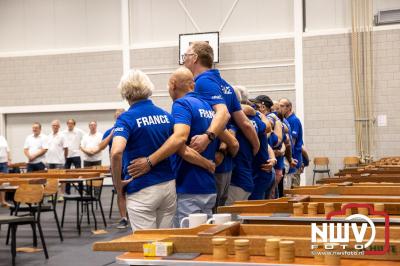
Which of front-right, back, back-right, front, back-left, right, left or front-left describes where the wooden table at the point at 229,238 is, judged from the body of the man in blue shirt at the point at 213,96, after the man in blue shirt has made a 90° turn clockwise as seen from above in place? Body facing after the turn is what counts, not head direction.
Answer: back-right

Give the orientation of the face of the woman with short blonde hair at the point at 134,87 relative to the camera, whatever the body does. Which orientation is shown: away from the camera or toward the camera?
away from the camera

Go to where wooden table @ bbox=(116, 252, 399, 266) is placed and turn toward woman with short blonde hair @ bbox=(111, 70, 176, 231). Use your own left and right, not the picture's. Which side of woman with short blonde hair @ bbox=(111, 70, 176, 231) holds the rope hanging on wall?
right

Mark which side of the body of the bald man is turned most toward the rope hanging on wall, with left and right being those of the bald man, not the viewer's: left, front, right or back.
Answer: right
